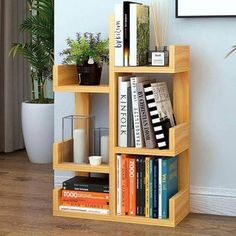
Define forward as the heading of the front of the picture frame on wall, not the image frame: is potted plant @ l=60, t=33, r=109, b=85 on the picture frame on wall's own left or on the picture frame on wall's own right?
on the picture frame on wall's own right

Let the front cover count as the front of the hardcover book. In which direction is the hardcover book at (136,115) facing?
to the viewer's right

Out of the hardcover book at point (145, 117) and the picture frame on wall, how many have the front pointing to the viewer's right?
1

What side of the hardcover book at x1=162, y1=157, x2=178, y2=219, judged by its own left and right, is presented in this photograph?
right

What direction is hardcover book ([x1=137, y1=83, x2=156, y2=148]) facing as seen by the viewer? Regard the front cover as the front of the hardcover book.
to the viewer's right

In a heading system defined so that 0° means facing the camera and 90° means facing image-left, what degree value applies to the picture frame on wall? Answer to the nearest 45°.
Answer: approximately 0°

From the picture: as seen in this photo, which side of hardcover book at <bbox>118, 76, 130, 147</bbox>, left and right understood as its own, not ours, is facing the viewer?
right
